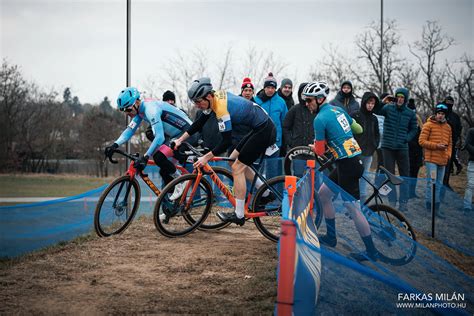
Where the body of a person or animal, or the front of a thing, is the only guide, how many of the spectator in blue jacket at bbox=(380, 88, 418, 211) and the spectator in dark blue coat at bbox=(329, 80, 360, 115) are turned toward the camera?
2

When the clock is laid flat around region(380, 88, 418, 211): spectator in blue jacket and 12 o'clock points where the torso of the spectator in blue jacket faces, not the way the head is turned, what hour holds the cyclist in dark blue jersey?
The cyclist in dark blue jersey is roughly at 1 o'clock from the spectator in blue jacket.

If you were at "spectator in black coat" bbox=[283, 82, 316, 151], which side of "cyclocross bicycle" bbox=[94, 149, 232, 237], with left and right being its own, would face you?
back

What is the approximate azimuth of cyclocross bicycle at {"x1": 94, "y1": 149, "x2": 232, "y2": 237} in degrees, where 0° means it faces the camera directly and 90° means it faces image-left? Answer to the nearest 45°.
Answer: approximately 45°

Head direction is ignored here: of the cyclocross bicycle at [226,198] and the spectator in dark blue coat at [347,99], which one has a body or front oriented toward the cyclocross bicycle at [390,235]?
the spectator in dark blue coat

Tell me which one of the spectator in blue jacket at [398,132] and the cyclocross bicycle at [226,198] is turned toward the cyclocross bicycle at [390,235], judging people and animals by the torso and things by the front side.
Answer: the spectator in blue jacket

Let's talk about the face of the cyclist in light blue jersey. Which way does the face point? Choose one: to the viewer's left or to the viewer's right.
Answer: to the viewer's left

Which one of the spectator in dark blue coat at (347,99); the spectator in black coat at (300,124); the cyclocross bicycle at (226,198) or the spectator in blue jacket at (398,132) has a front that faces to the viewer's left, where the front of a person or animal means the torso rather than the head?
the cyclocross bicycle

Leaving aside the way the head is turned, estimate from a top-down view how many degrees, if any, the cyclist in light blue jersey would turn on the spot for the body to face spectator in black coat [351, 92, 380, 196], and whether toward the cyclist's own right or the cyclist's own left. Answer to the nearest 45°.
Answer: approximately 135° to the cyclist's own right

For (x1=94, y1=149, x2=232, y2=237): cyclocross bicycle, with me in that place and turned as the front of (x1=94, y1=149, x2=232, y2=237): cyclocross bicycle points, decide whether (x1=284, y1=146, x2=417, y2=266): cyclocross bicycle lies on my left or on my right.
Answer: on my left

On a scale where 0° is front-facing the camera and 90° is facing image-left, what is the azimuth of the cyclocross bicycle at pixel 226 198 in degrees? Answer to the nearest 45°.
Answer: approximately 90°

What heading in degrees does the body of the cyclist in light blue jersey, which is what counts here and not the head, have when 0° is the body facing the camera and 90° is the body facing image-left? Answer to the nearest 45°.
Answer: approximately 45°

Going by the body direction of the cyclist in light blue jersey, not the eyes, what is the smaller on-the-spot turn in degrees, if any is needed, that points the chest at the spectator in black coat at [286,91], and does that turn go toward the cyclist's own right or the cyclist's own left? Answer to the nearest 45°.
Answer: approximately 180°

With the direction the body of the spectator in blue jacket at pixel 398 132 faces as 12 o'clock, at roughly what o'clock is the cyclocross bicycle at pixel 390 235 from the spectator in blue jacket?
The cyclocross bicycle is roughly at 12 o'clock from the spectator in blue jacket.

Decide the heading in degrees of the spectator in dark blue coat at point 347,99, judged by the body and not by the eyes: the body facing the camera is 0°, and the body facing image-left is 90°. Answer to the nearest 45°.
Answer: approximately 0°
